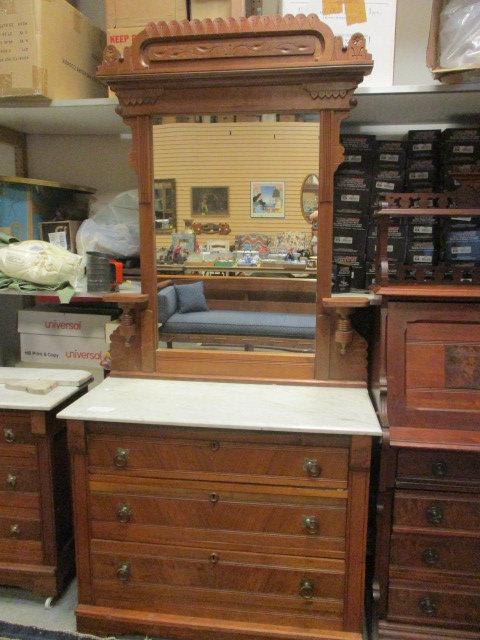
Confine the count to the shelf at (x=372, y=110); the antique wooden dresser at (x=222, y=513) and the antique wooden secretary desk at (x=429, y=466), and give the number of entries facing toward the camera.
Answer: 3

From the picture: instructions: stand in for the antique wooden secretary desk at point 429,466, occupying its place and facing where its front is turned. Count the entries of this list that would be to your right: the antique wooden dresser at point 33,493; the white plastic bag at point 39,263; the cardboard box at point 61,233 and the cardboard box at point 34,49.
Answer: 4

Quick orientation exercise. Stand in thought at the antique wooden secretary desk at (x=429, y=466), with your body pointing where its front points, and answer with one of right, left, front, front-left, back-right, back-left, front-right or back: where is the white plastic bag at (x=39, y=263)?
right

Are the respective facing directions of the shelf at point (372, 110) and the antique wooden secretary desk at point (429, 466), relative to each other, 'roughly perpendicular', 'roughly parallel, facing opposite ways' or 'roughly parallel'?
roughly parallel

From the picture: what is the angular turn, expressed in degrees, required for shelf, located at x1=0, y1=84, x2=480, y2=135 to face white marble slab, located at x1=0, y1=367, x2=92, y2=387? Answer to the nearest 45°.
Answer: approximately 90° to its right

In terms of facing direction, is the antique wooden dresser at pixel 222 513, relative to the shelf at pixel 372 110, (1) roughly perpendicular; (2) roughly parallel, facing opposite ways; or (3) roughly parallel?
roughly parallel

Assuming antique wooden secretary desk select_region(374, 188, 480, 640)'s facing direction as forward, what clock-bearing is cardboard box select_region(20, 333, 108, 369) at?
The cardboard box is roughly at 3 o'clock from the antique wooden secretary desk.

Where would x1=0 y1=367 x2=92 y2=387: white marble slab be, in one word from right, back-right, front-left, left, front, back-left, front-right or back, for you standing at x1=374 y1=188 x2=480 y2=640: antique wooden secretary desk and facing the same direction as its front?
right

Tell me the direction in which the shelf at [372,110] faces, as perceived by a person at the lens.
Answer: facing the viewer

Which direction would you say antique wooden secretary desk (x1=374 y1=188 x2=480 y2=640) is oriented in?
toward the camera

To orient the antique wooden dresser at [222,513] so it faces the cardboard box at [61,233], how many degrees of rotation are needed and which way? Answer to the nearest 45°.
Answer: approximately 135° to its right

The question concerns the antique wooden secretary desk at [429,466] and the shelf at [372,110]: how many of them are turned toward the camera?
2

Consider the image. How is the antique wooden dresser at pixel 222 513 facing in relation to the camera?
toward the camera
